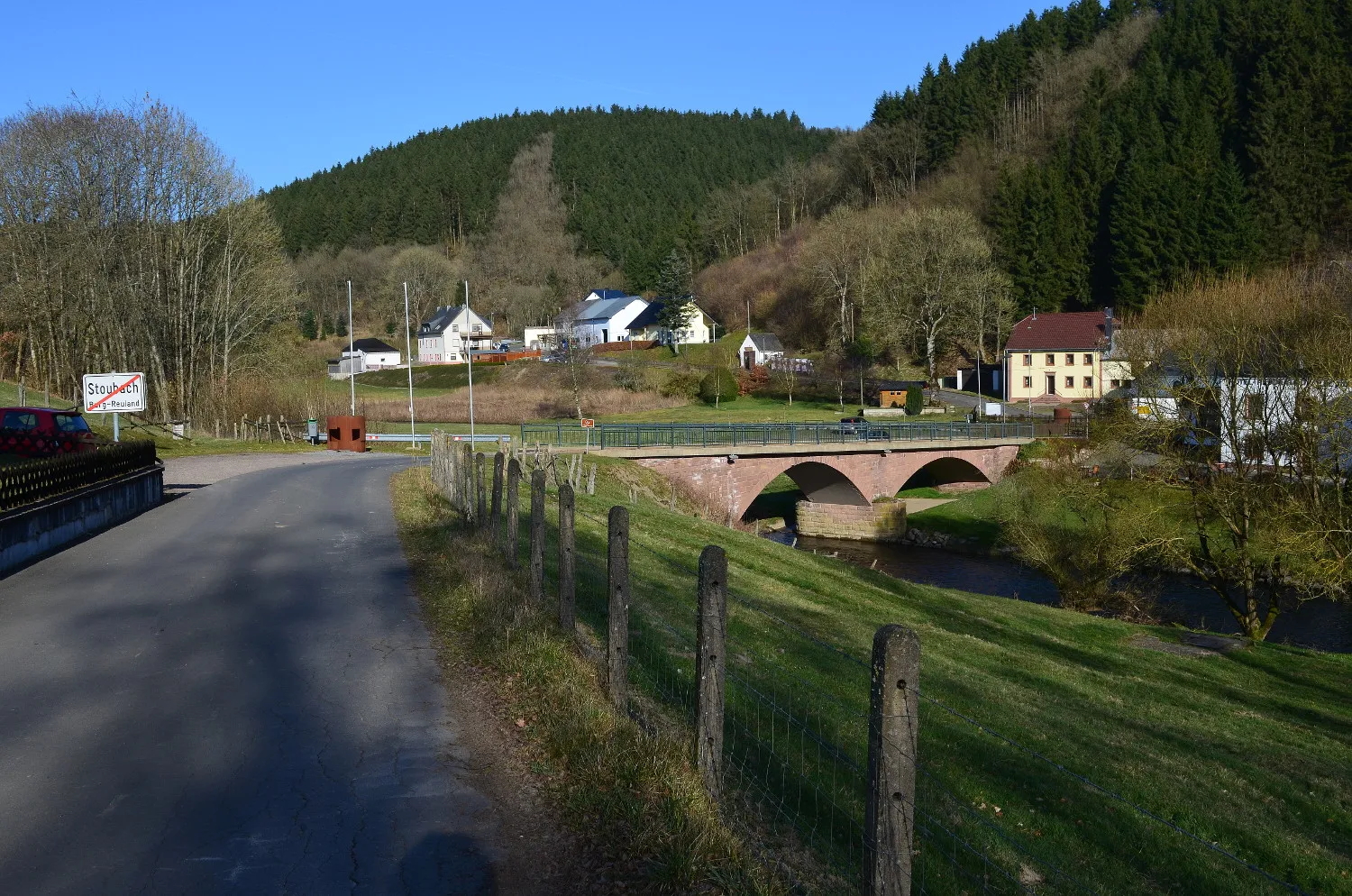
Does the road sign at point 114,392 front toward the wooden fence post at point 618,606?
yes

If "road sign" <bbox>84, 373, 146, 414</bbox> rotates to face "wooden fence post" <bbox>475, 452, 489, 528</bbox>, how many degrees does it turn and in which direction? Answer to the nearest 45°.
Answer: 0° — it already faces it

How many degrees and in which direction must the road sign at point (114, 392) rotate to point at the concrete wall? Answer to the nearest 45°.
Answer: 0° — it already faces it

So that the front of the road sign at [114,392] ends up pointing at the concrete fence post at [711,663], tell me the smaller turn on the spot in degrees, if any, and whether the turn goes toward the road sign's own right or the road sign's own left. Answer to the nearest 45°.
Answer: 0° — it already faces it

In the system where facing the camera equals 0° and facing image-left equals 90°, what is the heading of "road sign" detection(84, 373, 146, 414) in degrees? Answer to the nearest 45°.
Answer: approximately 0°

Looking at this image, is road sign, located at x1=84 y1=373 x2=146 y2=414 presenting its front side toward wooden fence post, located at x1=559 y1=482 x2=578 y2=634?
yes

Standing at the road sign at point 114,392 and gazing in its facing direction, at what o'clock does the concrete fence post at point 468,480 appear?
The concrete fence post is roughly at 11 o'clock from the road sign.

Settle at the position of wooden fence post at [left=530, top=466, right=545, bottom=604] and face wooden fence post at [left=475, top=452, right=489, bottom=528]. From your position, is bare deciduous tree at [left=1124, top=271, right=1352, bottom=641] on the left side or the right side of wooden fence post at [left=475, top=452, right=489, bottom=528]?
right
